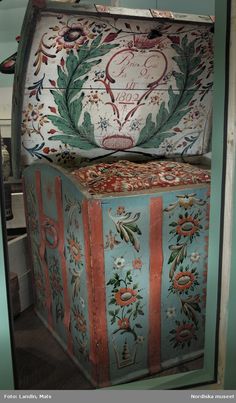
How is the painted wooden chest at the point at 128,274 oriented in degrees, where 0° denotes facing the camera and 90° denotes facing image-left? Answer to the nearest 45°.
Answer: approximately 315°

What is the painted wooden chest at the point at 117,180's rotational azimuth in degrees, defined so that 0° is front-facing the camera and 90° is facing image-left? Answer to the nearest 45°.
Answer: approximately 315°
